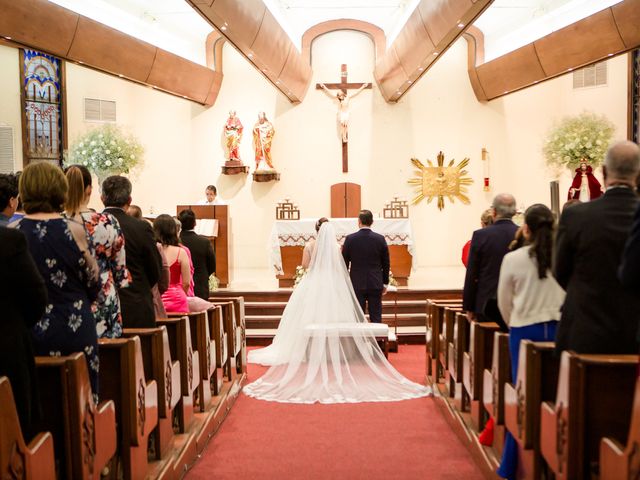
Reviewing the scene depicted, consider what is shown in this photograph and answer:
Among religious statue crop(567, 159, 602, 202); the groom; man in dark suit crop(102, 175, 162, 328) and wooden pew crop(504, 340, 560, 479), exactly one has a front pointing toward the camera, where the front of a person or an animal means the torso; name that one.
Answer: the religious statue

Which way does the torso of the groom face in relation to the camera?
away from the camera

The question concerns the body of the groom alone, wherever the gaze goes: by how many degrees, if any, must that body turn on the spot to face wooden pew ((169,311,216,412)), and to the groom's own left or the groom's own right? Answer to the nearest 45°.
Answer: approximately 135° to the groom's own left

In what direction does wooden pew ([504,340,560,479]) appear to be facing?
away from the camera

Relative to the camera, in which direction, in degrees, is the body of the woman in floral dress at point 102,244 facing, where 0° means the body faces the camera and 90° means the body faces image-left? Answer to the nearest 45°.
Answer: approximately 225°

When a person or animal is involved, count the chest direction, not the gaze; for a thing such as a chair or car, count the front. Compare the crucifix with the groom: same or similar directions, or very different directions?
very different directions

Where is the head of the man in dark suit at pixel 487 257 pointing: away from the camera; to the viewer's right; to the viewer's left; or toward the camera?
away from the camera

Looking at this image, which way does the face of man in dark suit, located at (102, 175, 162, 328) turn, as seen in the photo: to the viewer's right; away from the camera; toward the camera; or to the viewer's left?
away from the camera

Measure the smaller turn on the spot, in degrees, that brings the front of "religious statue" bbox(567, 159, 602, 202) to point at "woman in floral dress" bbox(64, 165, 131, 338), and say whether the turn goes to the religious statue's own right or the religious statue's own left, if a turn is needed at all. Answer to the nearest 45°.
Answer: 0° — it already faces them

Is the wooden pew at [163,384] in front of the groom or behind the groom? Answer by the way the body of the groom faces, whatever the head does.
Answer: behind

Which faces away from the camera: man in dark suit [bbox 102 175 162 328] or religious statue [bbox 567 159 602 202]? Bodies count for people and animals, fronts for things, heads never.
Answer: the man in dark suit

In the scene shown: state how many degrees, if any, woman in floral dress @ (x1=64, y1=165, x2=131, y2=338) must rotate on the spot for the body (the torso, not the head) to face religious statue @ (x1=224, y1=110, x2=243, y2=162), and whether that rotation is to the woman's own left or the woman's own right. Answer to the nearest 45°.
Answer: approximately 45° to the woman's own left

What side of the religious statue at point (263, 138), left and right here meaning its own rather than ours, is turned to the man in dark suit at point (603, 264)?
front

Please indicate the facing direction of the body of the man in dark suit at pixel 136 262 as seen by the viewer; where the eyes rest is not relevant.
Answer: away from the camera

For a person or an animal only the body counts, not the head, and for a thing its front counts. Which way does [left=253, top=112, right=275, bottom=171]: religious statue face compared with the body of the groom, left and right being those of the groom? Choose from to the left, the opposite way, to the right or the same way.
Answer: the opposite way
